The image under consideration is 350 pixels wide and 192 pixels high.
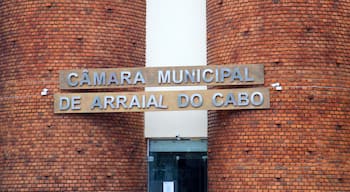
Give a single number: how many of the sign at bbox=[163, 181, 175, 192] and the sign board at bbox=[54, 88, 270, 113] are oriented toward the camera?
2

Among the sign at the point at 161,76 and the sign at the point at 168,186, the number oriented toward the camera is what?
2

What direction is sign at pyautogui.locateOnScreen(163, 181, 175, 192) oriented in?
toward the camera

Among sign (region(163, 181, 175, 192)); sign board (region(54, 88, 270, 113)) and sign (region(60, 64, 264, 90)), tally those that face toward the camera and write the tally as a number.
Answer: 3

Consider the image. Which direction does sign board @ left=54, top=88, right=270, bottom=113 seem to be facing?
toward the camera
